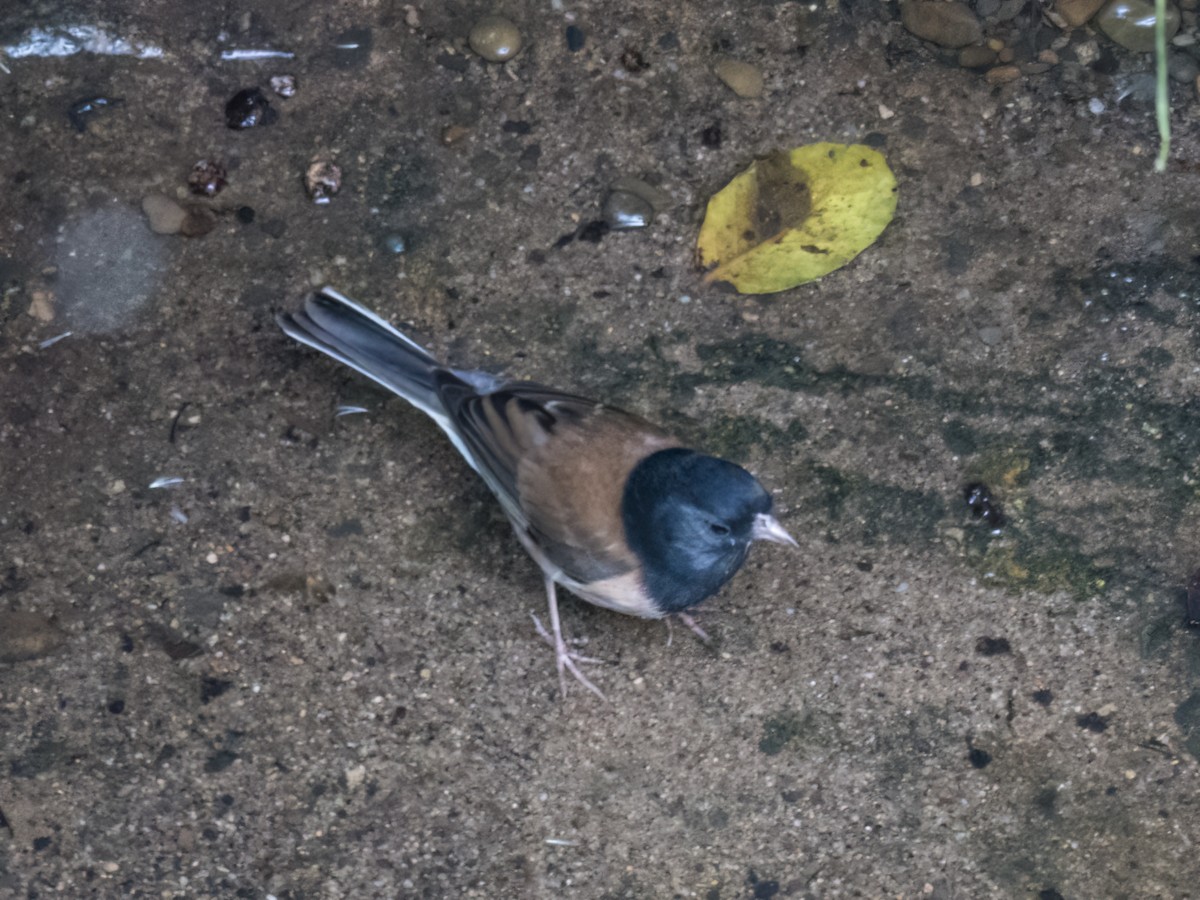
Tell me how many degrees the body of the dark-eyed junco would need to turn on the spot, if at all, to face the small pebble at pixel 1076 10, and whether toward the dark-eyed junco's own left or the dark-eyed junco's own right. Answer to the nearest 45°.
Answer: approximately 90° to the dark-eyed junco's own left

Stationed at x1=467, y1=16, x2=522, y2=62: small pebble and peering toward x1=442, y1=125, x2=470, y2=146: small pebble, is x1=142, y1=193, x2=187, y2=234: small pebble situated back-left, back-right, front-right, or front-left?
front-right

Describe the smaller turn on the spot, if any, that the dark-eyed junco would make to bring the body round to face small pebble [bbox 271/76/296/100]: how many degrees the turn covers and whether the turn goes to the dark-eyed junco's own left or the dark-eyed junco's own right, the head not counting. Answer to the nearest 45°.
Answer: approximately 180°

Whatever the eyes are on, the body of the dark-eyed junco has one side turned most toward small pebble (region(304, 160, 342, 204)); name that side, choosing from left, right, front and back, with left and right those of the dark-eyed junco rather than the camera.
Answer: back

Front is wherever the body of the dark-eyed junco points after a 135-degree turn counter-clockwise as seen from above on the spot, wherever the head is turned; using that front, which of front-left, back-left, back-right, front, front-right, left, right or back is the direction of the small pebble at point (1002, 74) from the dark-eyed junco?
front-right

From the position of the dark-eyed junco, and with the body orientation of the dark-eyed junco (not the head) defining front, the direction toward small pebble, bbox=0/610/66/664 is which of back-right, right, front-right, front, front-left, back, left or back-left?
back-right

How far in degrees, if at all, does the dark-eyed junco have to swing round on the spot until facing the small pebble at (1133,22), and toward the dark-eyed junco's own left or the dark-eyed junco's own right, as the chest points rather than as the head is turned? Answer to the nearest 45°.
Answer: approximately 90° to the dark-eyed junco's own left

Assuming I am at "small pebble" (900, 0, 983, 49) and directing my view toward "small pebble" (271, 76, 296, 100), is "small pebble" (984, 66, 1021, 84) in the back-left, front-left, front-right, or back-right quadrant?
back-left

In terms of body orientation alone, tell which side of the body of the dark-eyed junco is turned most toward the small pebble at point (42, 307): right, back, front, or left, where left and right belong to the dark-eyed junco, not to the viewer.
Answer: back

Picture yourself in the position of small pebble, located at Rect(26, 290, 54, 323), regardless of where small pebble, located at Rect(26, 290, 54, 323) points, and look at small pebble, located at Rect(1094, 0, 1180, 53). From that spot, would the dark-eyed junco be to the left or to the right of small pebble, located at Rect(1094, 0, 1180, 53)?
right

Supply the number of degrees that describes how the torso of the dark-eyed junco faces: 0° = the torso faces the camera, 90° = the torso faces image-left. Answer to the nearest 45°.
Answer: approximately 315°

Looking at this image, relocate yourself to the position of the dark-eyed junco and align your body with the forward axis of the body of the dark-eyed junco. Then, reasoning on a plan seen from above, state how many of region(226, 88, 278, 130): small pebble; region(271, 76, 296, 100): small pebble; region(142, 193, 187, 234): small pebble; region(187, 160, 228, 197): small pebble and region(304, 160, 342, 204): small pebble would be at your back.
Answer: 5

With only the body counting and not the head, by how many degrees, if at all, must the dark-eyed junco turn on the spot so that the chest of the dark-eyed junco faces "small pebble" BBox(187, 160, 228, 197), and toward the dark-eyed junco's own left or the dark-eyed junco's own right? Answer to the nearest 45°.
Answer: approximately 180°

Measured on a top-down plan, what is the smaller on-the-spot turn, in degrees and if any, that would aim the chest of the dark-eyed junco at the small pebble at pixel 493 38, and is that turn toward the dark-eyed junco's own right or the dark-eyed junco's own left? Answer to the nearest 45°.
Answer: approximately 135° to the dark-eyed junco's own left

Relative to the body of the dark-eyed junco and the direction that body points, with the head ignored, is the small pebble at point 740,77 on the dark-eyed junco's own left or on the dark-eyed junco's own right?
on the dark-eyed junco's own left

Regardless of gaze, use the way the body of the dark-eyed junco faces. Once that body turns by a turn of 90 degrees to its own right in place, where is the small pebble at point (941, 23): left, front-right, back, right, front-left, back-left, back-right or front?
back
